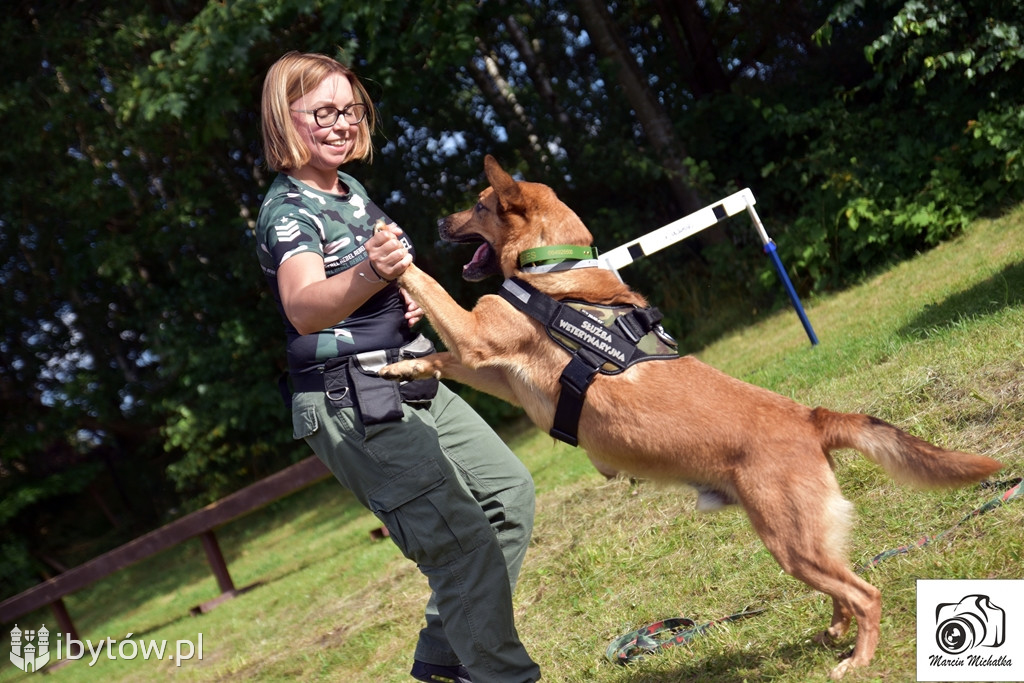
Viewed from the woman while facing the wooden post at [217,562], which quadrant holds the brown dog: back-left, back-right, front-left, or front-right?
back-right

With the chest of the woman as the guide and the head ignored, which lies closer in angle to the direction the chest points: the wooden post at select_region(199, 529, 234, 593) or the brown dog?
the brown dog

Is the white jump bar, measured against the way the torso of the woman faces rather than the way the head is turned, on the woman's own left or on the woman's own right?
on the woman's own left

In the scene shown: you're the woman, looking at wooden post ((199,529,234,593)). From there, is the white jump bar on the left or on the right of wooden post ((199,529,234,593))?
right

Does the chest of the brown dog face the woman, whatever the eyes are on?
yes

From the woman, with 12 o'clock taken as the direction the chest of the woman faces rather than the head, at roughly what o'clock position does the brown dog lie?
The brown dog is roughly at 11 o'clock from the woman.

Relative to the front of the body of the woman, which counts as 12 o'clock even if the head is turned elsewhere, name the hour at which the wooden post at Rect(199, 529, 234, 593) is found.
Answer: The wooden post is roughly at 7 o'clock from the woman.

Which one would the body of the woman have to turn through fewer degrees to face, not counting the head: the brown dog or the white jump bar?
the brown dog

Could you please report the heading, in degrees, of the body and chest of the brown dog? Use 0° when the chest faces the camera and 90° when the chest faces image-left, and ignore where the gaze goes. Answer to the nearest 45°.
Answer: approximately 90°

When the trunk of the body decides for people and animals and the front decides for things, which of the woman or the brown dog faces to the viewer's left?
the brown dog

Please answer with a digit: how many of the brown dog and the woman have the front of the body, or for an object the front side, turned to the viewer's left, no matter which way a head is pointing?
1

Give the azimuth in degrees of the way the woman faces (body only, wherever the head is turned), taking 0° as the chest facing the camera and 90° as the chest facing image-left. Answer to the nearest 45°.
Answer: approximately 315°

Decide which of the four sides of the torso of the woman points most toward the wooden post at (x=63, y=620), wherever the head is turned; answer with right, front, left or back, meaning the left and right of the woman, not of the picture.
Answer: back
